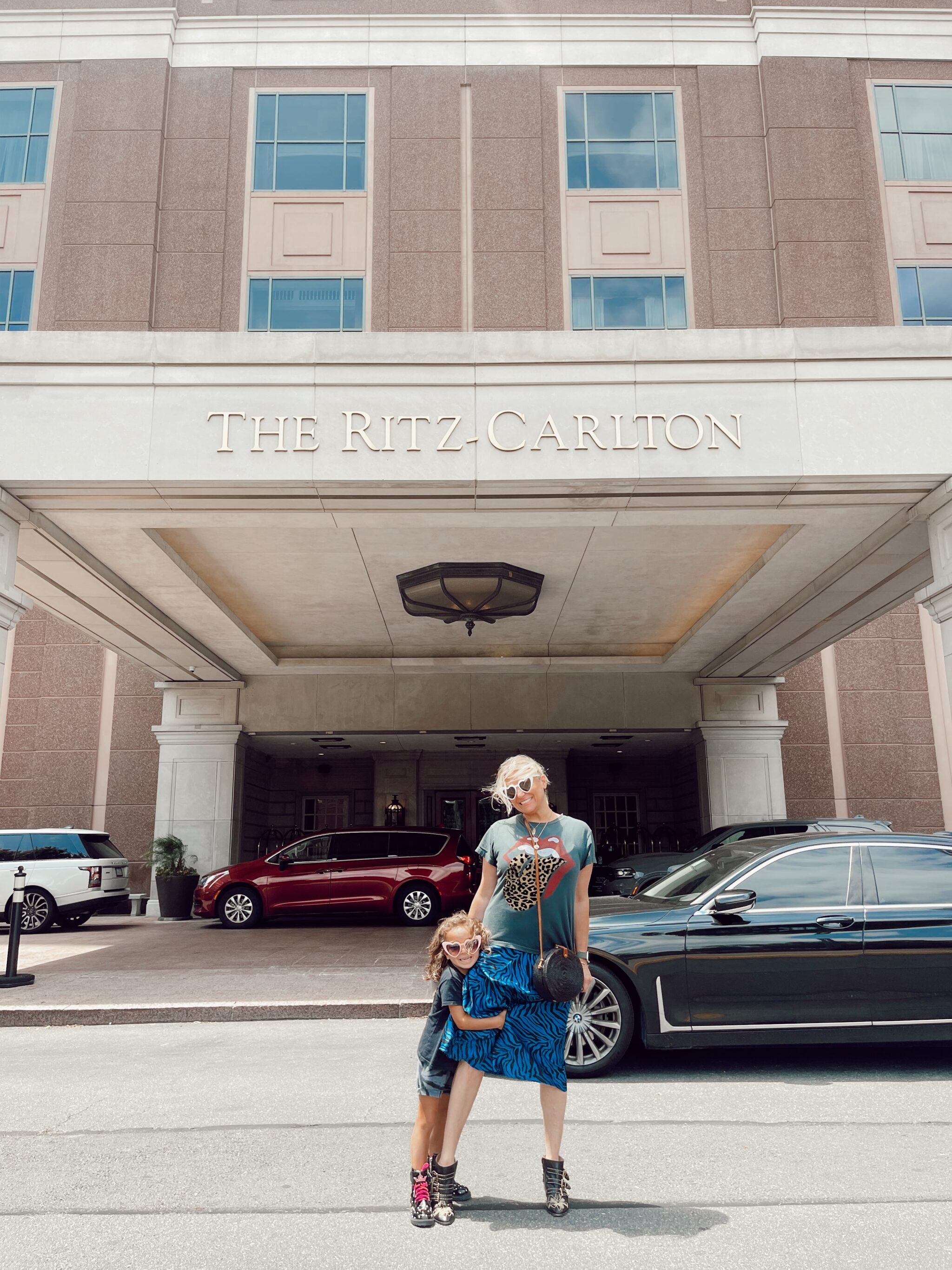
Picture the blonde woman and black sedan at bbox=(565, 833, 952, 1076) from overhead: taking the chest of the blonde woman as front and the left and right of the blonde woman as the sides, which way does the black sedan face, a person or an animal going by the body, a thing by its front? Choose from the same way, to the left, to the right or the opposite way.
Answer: to the right

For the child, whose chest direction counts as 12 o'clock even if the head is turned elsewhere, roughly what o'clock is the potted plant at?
The potted plant is roughly at 7 o'clock from the child.

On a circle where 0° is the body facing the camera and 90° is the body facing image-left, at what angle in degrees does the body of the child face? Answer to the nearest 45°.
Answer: approximately 315°

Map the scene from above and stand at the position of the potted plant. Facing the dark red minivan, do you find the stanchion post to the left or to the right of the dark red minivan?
right

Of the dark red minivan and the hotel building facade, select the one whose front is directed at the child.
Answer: the hotel building facade

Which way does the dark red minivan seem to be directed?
to the viewer's left

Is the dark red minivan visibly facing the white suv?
yes

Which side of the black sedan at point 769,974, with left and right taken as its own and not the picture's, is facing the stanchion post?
front

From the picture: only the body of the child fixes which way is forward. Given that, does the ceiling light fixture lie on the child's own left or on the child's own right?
on the child's own left

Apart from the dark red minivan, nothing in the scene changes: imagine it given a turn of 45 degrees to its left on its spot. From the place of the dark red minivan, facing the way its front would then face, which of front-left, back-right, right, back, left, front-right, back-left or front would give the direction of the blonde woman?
front-left

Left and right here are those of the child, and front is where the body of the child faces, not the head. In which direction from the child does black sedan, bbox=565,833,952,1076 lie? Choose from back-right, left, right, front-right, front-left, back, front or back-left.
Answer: left

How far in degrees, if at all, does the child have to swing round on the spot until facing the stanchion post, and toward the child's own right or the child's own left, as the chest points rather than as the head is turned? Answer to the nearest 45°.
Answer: approximately 180°

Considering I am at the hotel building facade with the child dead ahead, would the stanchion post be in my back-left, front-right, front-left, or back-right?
front-right

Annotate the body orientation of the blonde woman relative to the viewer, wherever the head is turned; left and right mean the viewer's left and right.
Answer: facing the viewer

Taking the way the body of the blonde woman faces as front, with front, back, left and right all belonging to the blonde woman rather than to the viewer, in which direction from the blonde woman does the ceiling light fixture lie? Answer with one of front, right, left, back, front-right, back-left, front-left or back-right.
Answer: back
